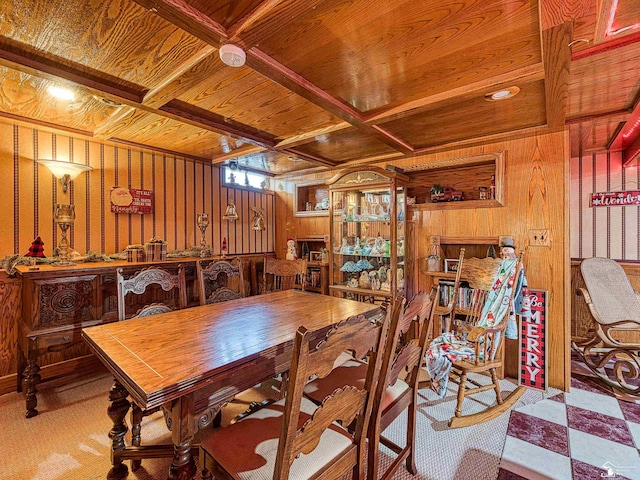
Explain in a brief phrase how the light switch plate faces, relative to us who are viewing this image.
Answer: facing the viewer

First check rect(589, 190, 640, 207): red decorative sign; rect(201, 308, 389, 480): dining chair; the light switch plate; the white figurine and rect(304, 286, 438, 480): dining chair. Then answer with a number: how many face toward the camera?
3

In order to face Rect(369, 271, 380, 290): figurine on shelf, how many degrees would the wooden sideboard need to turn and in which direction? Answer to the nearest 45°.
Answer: approximately 45° to its left

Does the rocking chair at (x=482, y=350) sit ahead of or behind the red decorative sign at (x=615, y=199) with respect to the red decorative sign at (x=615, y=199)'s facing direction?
ahead

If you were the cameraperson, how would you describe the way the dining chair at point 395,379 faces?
facing away from the viewer and to the left of the viewer

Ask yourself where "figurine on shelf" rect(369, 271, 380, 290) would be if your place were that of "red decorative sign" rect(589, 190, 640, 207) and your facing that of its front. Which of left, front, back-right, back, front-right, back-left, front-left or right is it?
front-right

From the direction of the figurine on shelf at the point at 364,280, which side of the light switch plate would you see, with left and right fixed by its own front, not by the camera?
right

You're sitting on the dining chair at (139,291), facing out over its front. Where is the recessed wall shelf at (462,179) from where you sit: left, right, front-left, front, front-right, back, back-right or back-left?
front-left

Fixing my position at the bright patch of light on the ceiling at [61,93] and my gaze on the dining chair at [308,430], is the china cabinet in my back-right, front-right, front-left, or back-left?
front-left

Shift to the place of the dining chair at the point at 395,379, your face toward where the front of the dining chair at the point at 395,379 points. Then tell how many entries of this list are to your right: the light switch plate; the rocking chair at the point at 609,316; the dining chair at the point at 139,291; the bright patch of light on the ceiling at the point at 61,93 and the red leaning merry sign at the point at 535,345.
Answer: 3

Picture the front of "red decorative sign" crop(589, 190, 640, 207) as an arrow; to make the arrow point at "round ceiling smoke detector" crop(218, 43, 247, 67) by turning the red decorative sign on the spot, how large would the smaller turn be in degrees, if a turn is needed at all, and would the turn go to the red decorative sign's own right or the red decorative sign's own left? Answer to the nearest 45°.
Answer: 0° — it already faces it

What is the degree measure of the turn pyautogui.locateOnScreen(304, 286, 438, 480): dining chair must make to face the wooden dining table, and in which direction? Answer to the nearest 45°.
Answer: approximately 45° to its left

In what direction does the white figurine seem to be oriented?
toward the camera

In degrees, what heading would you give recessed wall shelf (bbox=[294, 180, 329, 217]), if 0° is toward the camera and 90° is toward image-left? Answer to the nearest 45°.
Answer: approximately 45°

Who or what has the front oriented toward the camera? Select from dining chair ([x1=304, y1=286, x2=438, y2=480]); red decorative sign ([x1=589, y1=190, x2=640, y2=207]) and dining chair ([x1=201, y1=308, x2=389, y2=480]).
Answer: the red decorative sign

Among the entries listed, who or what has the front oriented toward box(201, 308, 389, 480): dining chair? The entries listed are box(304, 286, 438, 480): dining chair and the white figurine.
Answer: the white figurine

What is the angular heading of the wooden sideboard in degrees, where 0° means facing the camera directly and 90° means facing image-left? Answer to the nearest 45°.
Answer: approximately 315°

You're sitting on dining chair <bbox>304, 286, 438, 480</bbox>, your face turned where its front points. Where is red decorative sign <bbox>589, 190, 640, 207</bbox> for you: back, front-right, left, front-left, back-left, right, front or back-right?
right
